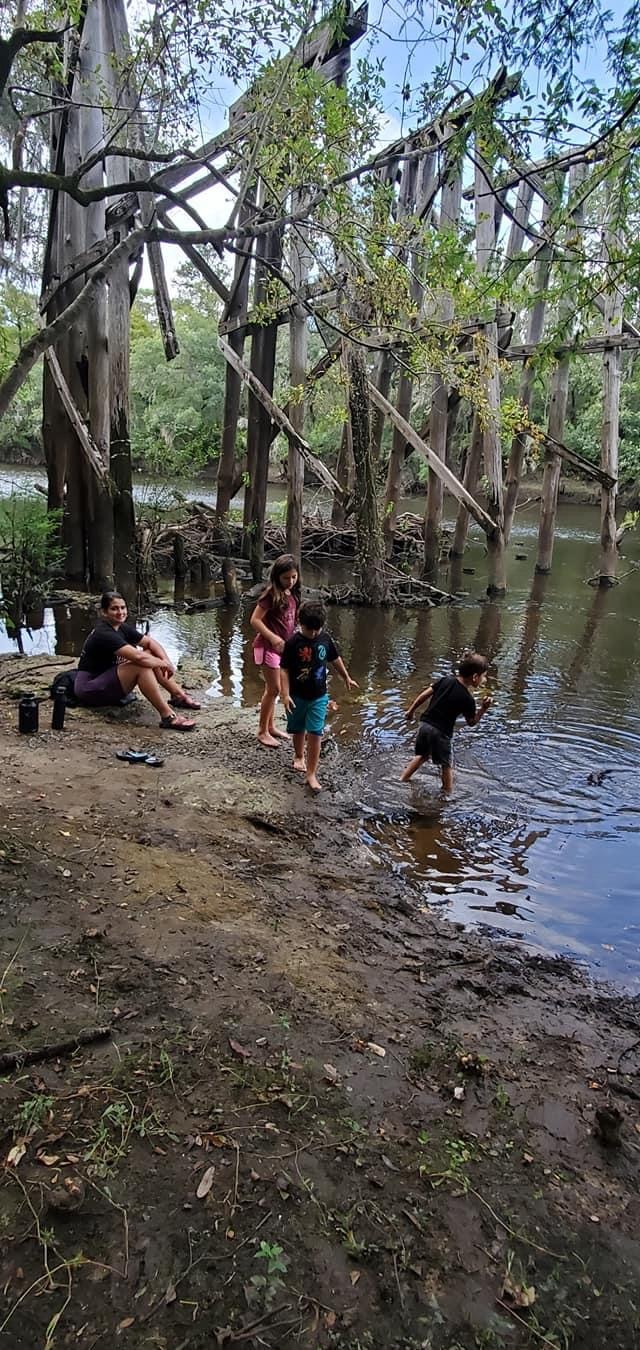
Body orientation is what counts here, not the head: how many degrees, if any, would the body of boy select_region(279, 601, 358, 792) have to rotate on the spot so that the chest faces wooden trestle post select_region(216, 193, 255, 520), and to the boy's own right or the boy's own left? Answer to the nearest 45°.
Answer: approximately 180°

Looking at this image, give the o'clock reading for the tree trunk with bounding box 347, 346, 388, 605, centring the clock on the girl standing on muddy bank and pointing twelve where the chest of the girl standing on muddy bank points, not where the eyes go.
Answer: The tree trunk is roughly at 8 o'clock from the girl standing on muddy bank.

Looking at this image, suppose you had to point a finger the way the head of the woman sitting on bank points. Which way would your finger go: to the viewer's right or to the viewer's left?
to the viewer's right

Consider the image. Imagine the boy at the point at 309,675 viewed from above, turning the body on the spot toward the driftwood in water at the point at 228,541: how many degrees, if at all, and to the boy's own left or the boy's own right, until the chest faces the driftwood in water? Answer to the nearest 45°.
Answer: approximately 180°

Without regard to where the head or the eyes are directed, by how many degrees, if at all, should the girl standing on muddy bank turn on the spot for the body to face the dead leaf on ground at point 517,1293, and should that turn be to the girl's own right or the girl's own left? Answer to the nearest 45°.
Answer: approximately 45° to the girl's own right

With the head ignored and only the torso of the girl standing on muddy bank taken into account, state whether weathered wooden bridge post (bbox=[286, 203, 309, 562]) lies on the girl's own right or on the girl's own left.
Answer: on the girl's own left

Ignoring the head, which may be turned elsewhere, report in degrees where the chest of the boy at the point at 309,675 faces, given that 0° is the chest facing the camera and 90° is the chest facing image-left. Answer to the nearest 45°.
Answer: approximately 0°

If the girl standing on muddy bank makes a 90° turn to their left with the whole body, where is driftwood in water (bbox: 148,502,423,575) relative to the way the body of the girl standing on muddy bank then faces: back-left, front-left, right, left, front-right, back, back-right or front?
front-left

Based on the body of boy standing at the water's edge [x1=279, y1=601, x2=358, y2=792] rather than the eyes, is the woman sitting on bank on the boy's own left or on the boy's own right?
on the boy's own right

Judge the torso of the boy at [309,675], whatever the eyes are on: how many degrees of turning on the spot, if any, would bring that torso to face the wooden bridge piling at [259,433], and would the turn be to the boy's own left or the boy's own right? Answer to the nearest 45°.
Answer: approximately 180°

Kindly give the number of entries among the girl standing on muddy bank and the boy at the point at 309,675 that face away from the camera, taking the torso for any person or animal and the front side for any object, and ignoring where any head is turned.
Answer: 0

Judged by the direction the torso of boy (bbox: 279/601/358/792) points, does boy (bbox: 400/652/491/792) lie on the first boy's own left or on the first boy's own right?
on the first boy's own left

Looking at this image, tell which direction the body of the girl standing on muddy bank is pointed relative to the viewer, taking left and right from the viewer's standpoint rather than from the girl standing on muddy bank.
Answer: facing the viewer and to the right of the viewer

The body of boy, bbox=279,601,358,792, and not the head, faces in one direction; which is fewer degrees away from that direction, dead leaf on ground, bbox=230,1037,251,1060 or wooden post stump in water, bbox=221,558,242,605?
the dead leaf on ground

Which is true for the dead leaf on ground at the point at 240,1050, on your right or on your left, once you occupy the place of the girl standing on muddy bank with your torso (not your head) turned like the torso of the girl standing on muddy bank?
on your right
